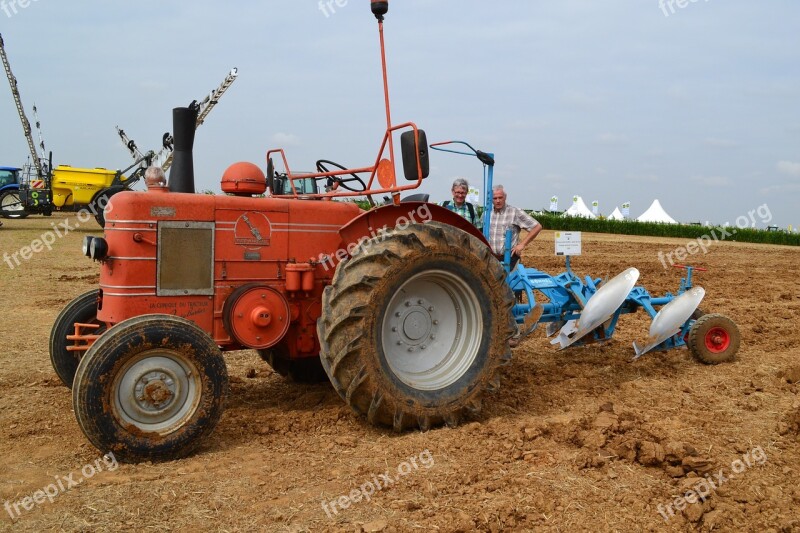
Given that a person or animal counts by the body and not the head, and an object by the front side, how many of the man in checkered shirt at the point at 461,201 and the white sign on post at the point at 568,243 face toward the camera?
2

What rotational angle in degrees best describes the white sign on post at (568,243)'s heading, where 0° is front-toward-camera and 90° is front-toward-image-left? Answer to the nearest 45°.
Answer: approximately 0°

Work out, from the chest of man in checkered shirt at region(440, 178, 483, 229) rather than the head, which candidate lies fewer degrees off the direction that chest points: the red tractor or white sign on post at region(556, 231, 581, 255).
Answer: the red tractor

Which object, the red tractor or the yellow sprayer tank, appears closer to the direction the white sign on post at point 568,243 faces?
the red tractor

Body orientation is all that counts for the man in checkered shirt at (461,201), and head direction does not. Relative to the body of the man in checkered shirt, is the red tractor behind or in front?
in front

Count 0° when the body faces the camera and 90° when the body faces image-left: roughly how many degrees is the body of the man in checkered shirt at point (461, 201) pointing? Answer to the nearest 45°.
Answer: approximately 0°

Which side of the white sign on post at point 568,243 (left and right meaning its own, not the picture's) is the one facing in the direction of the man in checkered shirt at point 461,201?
right

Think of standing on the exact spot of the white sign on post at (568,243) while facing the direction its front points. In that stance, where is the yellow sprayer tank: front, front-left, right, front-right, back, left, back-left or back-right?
back-right

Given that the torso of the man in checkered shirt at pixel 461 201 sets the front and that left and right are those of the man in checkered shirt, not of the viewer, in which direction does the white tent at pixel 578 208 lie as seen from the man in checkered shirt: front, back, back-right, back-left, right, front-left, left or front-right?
back

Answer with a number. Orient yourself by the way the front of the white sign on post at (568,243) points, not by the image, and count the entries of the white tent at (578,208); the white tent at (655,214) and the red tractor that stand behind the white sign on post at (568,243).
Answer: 2

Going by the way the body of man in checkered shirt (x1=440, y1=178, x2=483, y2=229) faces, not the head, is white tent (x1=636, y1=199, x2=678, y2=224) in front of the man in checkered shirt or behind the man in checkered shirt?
behind
